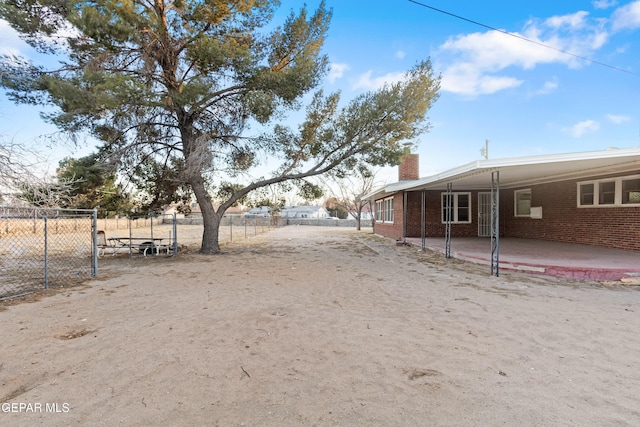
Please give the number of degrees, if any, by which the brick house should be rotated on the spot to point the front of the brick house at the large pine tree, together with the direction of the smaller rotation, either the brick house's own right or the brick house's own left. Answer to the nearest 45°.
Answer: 0° — it already faces it

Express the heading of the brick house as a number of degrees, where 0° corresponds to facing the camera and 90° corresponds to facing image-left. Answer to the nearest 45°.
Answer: approximately 45°
